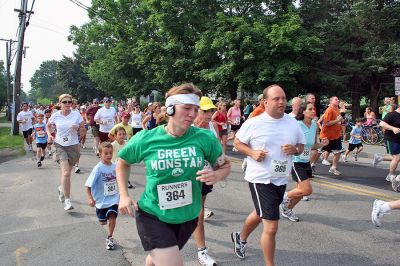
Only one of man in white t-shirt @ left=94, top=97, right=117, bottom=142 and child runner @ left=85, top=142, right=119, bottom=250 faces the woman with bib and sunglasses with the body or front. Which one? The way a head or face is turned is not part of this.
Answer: the man in white t-shirt

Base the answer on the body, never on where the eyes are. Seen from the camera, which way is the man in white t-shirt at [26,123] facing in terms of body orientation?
toward the camera

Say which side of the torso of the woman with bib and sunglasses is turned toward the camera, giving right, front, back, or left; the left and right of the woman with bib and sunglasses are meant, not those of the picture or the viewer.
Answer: front

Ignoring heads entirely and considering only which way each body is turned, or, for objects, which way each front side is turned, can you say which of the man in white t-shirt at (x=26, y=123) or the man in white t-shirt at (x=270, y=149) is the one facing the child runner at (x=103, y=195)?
the man in white t-shirt at (x=26, y=123)

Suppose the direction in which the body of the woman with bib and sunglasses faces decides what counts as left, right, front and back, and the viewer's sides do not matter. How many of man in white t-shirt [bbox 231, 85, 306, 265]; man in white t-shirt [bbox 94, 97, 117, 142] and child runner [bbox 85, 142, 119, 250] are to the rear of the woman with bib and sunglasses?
1

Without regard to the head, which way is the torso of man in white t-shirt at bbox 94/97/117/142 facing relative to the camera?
toward the camera

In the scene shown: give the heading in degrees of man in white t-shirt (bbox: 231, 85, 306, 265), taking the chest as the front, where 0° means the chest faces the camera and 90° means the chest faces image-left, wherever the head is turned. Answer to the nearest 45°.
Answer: approximately 315°

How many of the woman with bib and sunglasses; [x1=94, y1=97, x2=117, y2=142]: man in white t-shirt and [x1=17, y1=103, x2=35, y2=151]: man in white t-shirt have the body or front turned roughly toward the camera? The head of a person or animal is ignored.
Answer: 3

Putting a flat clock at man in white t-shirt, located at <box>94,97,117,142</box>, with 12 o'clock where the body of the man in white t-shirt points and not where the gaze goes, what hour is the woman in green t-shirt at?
The woman in green t-shirt is roughly at 12 o'clock from the man in white t-shirt.

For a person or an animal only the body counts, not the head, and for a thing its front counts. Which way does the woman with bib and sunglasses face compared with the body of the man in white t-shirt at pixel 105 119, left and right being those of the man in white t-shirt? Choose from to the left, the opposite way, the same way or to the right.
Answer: the same way

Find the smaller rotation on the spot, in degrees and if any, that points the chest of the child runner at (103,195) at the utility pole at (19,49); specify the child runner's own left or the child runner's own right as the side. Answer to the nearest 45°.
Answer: approximately 135° to the child runner's own left

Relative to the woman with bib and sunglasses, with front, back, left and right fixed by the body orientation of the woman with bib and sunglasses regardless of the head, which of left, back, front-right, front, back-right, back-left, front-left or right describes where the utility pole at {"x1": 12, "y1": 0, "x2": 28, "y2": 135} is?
back

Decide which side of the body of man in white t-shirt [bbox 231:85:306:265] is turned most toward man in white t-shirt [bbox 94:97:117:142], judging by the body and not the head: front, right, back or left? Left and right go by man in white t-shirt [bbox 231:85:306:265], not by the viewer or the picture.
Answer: back

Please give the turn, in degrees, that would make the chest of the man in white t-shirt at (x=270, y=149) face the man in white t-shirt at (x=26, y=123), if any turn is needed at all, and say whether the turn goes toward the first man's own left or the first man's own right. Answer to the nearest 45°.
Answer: approximately 180°

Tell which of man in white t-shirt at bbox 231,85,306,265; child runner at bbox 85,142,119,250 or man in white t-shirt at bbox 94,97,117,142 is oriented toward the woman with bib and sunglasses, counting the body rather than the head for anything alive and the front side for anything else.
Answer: man in white t-shirt at bbox 94,97,117,142

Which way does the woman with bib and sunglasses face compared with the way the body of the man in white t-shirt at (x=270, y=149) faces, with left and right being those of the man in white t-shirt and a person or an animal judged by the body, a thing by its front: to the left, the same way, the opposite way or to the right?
the same way
